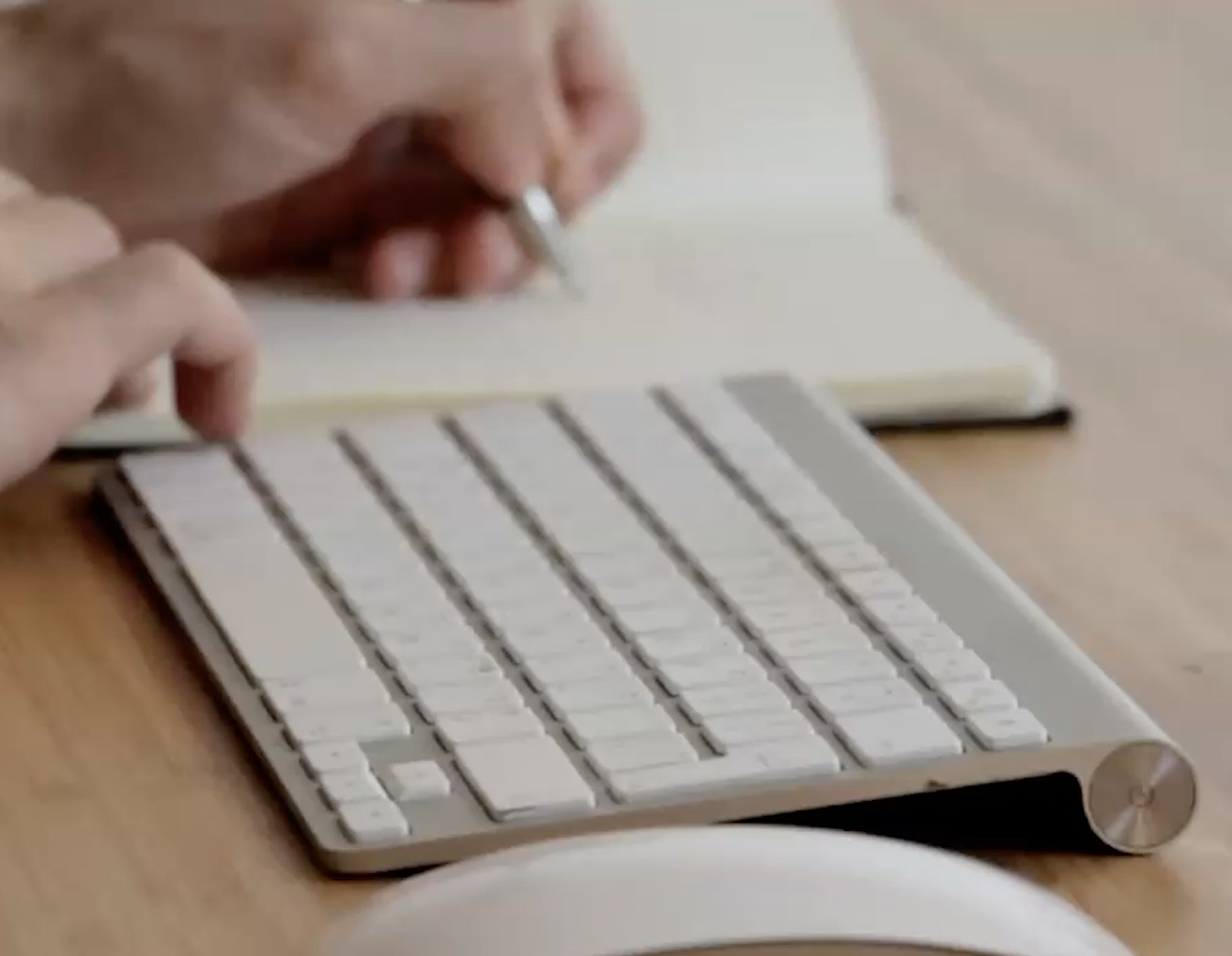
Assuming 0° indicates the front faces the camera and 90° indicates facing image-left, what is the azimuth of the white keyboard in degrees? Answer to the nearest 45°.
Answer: approximately 90°
